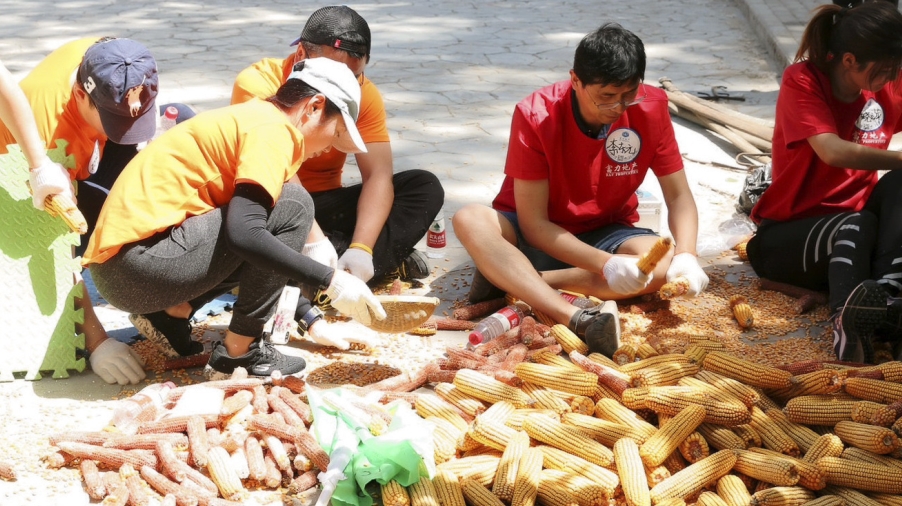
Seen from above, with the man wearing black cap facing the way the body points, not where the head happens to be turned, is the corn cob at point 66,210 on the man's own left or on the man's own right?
on the man's own right

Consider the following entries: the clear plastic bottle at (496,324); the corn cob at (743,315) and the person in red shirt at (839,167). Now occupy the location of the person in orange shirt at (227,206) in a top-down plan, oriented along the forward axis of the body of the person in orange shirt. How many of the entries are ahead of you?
3

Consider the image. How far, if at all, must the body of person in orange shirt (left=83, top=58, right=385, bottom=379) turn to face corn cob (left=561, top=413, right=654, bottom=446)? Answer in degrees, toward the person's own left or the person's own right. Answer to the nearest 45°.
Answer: approximately 45° to the person's own right

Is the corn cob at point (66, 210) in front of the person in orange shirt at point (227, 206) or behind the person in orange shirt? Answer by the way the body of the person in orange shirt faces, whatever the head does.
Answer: behind

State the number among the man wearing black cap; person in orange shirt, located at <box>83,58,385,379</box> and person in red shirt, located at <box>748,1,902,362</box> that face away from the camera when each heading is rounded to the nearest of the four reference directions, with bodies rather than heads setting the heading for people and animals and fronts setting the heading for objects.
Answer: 0

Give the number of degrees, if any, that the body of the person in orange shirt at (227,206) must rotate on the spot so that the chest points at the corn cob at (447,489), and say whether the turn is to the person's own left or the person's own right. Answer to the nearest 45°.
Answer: approximately 45° to the person's own right

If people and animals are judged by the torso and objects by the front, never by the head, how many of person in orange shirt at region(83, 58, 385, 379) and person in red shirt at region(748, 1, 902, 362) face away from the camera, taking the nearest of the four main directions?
0

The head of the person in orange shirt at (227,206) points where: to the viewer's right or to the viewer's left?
to the viewer's right

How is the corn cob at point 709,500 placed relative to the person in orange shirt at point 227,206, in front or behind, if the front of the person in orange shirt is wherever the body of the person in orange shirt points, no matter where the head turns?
in front

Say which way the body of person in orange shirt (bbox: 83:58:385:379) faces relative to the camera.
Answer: to the viewer's right

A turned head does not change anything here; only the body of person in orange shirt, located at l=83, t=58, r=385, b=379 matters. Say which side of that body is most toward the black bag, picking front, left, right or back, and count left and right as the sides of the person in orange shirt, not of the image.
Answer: front

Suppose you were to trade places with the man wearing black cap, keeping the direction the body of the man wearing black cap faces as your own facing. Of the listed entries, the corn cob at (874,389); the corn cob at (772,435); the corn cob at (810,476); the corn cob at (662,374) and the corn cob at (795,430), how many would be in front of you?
5

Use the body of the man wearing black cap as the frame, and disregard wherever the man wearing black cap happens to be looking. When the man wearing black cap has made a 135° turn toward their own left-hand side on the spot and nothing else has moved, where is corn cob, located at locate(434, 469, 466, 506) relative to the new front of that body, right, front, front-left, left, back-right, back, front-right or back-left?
back

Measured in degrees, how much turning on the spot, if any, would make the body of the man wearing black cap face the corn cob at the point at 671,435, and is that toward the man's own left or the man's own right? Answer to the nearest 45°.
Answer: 0° — they already face it

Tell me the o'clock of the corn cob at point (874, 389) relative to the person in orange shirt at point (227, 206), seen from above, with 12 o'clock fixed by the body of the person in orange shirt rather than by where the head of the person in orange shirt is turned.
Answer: The corn cob is roughly at 1 o'clock from the person in orange shirt.

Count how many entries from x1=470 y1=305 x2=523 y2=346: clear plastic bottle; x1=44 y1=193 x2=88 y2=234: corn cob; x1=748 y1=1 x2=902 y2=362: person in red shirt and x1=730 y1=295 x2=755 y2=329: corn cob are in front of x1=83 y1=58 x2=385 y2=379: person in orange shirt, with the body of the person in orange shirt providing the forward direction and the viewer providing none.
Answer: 3

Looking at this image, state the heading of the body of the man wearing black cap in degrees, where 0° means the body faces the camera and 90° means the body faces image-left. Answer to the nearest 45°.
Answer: approximately 315°
